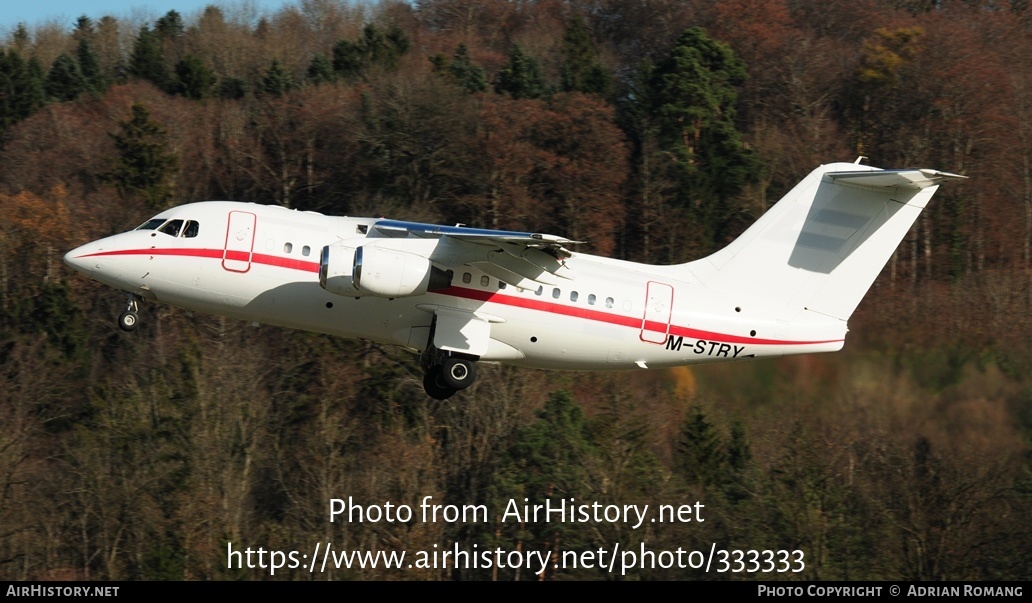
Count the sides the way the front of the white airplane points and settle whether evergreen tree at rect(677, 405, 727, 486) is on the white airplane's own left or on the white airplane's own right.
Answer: on the white airplane's own right

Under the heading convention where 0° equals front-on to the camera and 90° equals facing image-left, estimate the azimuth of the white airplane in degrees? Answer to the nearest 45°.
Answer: approximately 90°

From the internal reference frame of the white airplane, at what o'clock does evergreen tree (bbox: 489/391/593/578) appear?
The evergreen tree is roughly at 3 o'clock from the white airplane.

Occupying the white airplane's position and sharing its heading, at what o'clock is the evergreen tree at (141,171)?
The evergreen tree is roughly at 2 o'clock from the white airplane.
